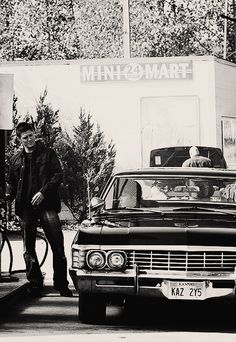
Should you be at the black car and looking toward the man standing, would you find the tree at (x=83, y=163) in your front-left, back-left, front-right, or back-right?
front-right

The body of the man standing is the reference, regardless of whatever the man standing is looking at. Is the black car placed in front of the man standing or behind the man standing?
in front

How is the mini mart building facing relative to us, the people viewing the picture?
facing the viewer

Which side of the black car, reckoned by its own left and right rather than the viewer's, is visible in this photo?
front

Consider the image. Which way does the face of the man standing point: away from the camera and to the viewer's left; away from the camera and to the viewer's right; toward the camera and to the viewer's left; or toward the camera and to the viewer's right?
toward the camera and to the viewer's right

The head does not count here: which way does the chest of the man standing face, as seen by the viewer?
toward the camera

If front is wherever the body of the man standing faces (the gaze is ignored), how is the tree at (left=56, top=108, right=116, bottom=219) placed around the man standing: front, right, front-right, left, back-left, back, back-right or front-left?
back

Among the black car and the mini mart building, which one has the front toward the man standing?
the mini mart building

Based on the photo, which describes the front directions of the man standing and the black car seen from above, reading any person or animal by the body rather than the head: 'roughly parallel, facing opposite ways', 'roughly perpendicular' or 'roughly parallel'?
roughly parallel

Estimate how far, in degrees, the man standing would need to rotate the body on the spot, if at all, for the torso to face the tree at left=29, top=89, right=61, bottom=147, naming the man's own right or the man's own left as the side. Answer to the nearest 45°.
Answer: approximately 180°

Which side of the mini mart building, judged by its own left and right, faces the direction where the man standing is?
front

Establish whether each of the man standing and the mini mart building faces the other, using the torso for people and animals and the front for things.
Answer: no

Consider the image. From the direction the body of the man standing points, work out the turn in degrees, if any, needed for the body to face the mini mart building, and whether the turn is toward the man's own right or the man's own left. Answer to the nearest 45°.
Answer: approximately 180°

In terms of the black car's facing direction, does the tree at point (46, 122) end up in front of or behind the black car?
behind

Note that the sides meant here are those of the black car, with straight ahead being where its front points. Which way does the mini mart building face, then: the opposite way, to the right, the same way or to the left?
the same way

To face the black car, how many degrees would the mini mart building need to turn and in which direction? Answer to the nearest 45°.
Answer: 0° — it already faces it

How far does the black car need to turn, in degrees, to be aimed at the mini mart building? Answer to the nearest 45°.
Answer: approximately 180°
